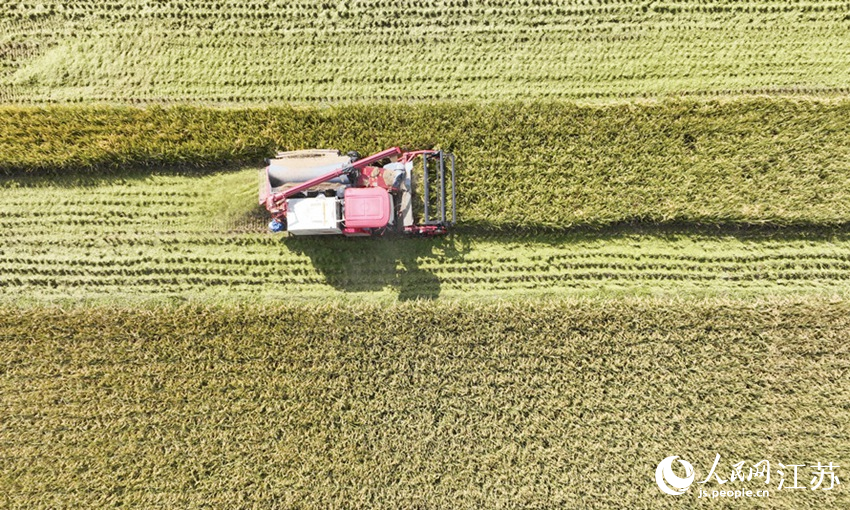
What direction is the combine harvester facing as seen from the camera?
to the viewer's right
